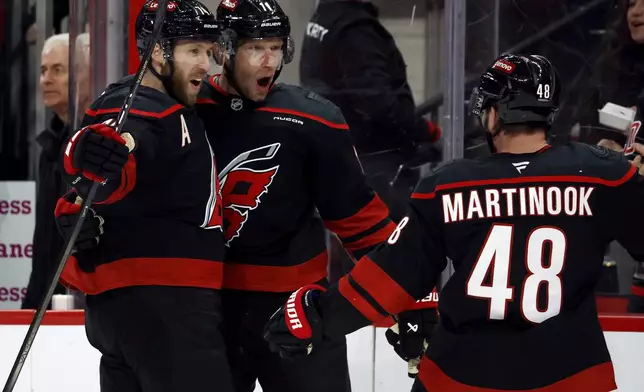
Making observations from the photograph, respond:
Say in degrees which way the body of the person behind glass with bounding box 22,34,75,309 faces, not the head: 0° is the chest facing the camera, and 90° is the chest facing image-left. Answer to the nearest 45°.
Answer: approximately 45°

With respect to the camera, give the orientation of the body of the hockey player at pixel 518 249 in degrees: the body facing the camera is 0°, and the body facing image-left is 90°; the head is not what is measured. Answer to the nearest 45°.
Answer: approximately 180°

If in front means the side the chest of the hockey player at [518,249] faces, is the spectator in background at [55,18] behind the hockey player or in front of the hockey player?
in front

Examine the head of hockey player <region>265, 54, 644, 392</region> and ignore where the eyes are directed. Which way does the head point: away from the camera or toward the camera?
away from the camera

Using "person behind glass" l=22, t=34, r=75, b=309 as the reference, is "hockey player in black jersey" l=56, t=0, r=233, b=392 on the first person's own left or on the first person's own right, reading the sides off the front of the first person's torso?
on the first person's own left

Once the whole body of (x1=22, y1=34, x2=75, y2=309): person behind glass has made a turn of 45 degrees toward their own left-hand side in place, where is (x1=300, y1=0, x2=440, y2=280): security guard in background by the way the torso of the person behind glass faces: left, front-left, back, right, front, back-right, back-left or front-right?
front-left

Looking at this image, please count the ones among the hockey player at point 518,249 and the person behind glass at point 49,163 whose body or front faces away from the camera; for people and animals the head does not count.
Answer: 1

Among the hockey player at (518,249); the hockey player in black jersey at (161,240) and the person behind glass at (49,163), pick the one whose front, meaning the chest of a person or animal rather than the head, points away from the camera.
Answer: the hockey player

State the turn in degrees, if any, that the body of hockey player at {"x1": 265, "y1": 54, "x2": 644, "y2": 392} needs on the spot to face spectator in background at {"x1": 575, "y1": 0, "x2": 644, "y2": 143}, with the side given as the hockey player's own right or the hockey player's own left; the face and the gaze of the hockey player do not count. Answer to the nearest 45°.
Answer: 0° — they already face them

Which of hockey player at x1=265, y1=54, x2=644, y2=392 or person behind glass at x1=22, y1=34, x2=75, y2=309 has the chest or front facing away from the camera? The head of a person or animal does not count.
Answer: the hockey player

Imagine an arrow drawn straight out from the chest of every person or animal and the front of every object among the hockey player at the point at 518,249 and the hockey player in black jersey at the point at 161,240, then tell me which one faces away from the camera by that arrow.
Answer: the hockey player

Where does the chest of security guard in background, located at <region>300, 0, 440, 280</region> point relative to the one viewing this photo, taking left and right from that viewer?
facing away from the viewer and to the right of the viewer

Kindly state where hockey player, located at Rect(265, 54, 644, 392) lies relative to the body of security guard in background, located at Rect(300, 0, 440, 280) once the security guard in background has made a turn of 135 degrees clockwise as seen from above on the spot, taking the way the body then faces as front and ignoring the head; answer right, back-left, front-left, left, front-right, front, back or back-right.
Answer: front
